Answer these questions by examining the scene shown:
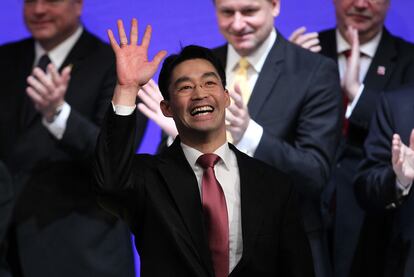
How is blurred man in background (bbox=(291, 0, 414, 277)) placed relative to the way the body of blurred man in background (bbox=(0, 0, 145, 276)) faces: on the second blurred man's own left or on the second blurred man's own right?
on the second blurred man's own left

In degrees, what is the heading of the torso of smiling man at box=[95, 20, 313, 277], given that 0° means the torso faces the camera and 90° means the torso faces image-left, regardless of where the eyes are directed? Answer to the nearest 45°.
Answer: approximately 0°
